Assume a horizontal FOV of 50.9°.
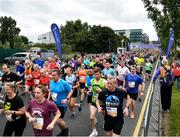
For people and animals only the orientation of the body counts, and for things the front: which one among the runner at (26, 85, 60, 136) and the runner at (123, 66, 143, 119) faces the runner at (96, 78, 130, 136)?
the runner at (123, 66, 143, 119)

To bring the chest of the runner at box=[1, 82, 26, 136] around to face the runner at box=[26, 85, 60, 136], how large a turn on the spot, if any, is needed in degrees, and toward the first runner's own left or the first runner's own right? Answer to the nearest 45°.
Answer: approximately 90° to the first runner's own left

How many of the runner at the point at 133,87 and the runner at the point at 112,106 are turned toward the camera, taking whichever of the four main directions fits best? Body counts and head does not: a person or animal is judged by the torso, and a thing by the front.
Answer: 2

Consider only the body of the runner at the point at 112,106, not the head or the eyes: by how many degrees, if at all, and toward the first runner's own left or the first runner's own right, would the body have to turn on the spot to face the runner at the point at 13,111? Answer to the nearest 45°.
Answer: approximately 90° to the first runner's own right

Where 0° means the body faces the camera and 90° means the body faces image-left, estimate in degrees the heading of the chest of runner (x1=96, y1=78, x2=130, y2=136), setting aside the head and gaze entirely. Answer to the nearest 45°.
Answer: approximately 0°
